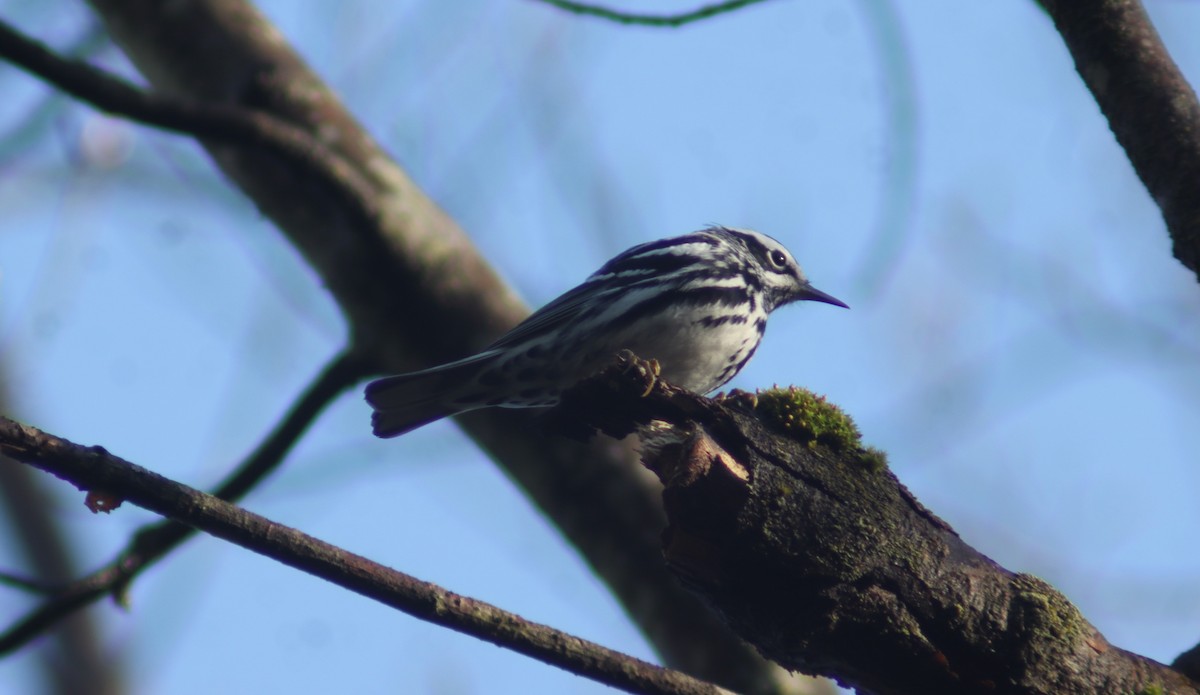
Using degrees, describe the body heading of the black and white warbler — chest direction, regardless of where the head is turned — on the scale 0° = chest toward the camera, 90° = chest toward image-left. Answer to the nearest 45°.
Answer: approximately 270°

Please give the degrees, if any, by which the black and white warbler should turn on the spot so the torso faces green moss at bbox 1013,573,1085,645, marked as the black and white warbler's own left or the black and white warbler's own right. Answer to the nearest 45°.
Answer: approximately 45° to the black and white warbler's own right

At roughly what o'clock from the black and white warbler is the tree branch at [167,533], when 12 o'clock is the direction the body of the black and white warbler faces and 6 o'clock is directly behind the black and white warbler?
The tree branch is roughly at 6 o'clock from the black and white warbler.

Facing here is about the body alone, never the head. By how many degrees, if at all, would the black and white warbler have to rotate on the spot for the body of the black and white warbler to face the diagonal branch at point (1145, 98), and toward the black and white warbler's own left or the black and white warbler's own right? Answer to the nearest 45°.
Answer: approximately 45° to the black and white warbler's own right

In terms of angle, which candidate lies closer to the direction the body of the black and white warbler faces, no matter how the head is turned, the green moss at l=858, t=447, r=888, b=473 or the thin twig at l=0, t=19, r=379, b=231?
the green moss
